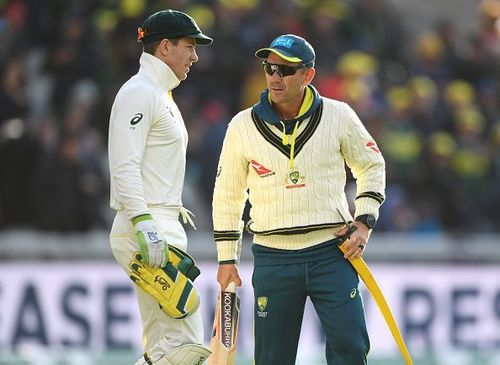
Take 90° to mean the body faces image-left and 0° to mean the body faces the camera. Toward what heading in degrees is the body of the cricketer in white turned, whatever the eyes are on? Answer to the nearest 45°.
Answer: approximately 270°
